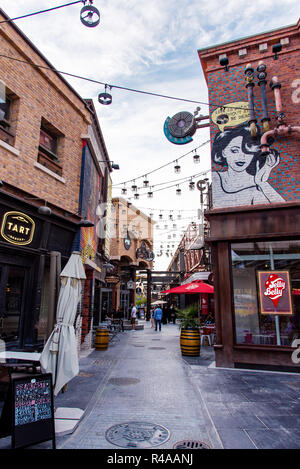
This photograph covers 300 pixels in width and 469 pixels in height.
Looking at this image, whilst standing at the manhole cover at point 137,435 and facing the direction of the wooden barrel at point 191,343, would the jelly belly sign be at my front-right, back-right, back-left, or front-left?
front-right

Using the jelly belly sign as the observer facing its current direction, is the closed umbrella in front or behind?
in front

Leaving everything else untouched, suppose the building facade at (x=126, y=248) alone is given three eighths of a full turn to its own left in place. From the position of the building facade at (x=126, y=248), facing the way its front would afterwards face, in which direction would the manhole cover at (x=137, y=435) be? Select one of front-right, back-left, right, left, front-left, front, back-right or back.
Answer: back

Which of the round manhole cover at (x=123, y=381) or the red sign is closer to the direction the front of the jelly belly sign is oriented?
the round manhole cover

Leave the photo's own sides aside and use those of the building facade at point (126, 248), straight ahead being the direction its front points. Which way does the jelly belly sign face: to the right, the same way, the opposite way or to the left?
to the right

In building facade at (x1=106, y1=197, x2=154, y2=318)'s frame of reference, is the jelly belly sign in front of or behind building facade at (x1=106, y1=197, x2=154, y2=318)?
in front

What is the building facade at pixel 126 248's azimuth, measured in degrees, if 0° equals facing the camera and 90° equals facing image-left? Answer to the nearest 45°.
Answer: approximately 315°

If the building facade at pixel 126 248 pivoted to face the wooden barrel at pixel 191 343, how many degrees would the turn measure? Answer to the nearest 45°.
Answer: approximately 45° to its right

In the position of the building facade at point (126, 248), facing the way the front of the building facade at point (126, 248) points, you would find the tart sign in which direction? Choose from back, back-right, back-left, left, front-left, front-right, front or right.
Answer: front-right

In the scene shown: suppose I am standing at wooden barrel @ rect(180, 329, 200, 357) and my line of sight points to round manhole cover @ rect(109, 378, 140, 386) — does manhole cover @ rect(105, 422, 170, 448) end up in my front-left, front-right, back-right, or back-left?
front-left

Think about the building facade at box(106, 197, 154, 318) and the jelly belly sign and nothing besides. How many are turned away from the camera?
0
